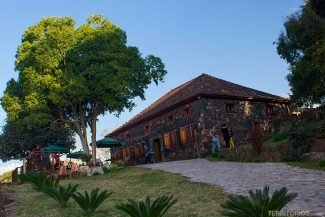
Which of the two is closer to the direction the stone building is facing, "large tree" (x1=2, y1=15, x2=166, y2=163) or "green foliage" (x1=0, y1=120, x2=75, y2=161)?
the large tree

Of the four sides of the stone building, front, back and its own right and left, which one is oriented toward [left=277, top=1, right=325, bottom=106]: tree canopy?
left

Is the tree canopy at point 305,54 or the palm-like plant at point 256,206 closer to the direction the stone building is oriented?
the palm-like plant

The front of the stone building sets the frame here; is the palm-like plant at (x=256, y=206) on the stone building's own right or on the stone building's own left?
on the stone building's own left

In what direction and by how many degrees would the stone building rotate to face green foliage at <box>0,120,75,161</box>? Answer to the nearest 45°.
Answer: approximately 45° to its right

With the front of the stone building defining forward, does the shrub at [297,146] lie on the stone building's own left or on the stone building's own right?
on the stone building's own left

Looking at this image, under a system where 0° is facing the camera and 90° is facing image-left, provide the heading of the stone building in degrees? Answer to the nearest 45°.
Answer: approximately 45°
